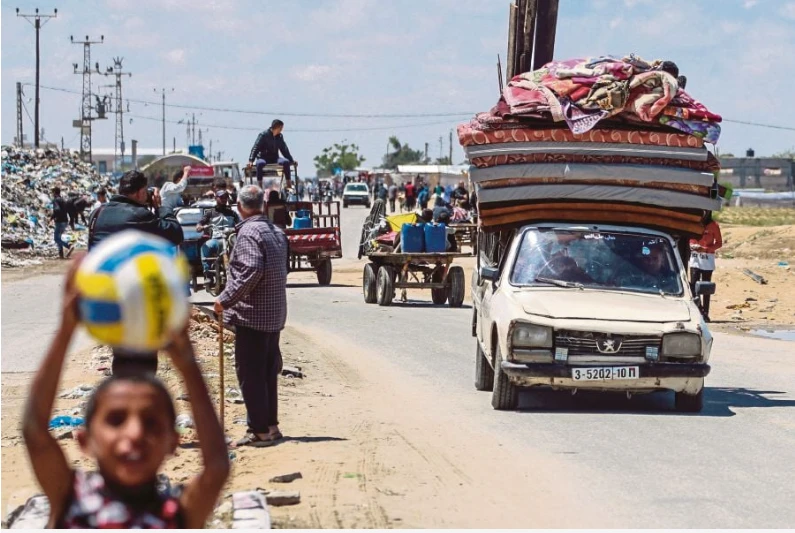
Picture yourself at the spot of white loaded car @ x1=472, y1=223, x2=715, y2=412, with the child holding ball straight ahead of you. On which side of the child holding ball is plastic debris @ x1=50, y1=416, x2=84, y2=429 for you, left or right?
right

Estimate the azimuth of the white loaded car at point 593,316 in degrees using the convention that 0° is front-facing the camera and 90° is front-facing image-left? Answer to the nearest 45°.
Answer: approximately 0°

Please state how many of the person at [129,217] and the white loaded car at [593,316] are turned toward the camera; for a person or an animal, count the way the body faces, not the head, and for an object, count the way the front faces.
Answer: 1

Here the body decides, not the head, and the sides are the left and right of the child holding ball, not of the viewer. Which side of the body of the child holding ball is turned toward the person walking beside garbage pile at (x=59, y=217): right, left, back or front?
back

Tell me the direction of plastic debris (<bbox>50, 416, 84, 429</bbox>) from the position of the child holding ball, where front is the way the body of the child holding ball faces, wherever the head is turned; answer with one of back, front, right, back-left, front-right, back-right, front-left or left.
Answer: back

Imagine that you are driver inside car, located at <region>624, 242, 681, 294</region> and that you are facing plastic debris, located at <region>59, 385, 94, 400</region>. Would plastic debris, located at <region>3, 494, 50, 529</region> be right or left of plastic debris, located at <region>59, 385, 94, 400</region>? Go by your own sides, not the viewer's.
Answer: left
